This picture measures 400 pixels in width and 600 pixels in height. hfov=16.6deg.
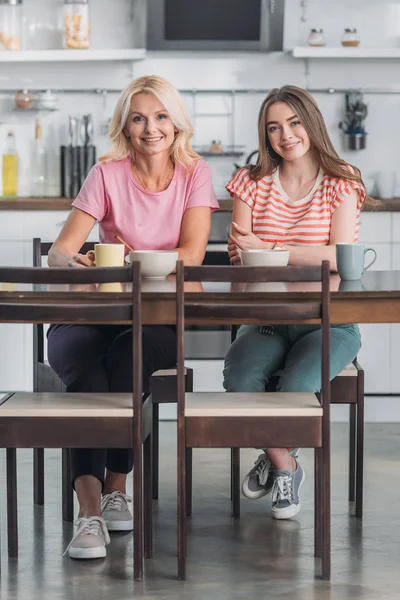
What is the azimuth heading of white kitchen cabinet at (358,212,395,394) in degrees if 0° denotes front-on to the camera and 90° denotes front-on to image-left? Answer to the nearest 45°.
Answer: approximately 0°

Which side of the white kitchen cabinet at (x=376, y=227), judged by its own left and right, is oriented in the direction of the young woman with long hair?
front

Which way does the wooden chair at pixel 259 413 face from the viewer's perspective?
away from the camera

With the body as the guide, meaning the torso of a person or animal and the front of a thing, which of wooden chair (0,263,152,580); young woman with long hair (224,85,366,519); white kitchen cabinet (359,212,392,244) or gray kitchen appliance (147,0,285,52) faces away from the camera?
the wooden chair

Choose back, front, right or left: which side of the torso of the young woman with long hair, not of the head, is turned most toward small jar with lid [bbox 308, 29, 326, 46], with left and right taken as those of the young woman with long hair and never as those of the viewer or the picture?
back

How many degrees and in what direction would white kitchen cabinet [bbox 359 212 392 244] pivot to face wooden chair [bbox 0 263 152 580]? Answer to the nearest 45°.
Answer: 0° — it already faces it

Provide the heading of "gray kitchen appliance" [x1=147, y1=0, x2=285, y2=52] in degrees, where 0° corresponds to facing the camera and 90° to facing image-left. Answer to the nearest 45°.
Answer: approximately 0°

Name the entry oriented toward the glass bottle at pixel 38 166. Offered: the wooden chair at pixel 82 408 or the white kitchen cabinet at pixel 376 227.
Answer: the wooden chair
